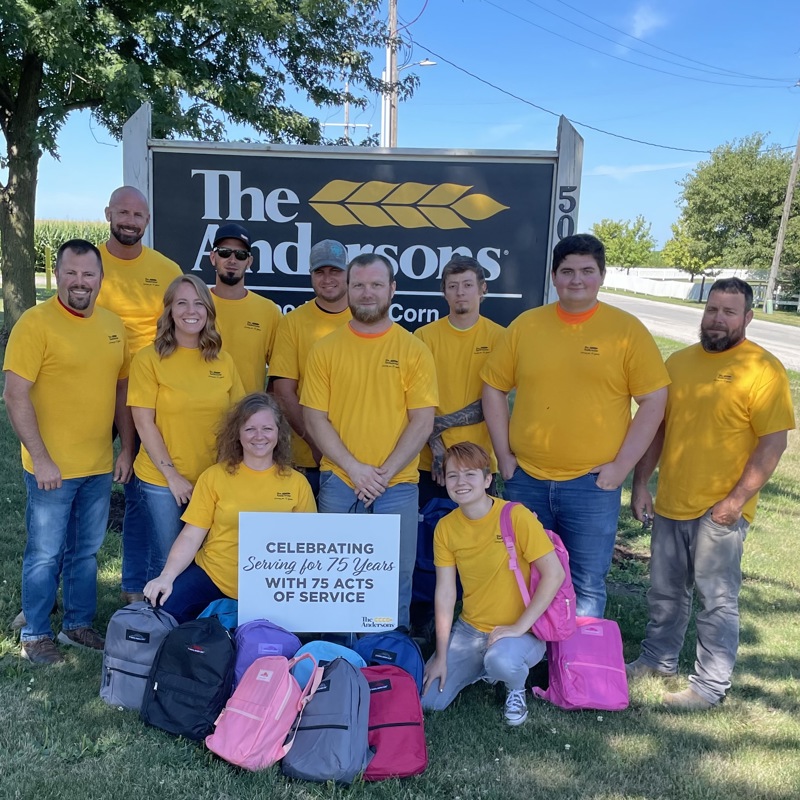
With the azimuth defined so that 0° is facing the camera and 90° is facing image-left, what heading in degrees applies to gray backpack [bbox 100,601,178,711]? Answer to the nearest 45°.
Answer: approximately 0°

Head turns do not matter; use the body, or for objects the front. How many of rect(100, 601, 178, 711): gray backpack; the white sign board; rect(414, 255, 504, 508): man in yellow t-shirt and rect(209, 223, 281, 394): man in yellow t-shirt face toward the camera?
4

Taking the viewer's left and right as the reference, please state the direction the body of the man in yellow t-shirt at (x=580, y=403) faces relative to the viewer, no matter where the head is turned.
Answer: facing the viewer

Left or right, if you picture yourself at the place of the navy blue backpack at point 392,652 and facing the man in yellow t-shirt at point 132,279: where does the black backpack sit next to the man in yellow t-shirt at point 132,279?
left

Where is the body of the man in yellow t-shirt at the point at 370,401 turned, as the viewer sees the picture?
toward the camera

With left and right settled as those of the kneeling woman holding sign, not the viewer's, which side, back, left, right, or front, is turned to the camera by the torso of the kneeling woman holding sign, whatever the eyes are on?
front

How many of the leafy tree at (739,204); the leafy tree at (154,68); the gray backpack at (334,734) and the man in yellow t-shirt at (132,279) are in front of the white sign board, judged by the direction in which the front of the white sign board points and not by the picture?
1

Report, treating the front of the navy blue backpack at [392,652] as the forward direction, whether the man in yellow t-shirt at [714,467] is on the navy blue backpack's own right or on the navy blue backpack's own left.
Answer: on the navy blue backpack's own left

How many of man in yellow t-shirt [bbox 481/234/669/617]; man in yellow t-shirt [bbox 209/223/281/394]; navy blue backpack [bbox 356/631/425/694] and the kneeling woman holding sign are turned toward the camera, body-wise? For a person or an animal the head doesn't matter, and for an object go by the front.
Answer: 4

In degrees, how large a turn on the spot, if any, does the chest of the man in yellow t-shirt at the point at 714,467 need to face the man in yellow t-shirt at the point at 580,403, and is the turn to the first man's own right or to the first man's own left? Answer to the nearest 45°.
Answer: approximately 45° to the first man's own right

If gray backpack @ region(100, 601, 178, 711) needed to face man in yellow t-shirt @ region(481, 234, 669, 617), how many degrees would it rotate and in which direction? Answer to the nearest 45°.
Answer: approximately 90° to its left

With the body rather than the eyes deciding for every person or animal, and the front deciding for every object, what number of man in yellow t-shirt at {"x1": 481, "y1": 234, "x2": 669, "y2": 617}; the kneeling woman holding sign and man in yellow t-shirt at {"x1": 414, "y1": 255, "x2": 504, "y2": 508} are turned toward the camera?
3
